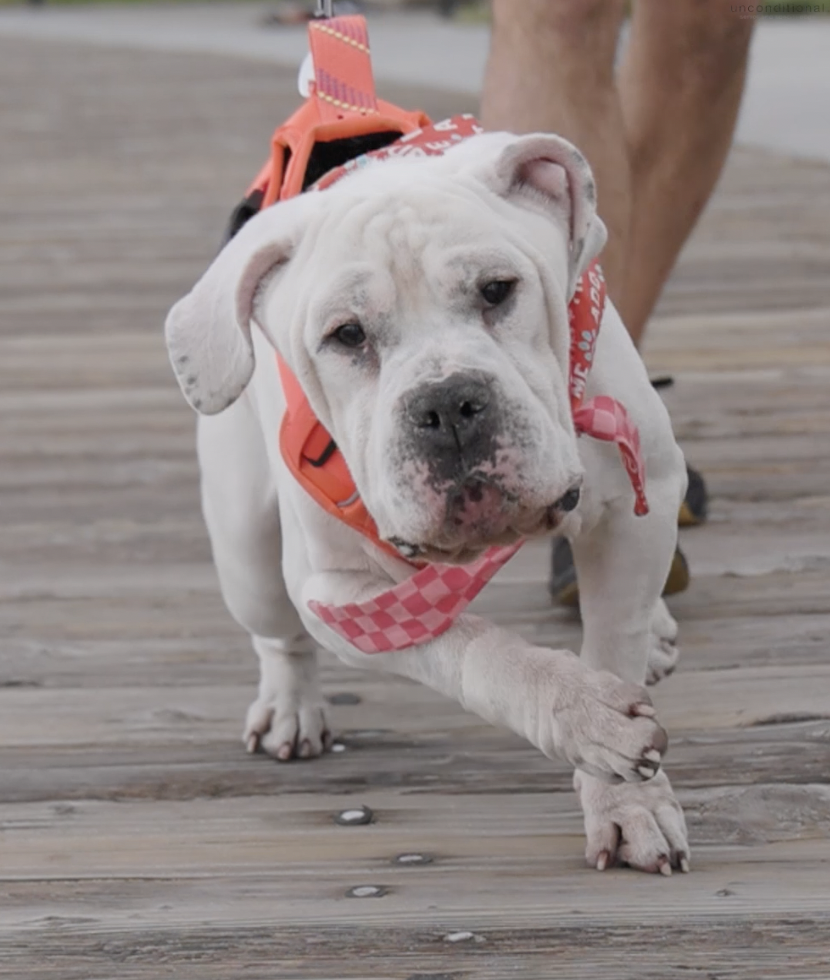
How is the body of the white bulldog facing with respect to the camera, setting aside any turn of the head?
toward the camera
